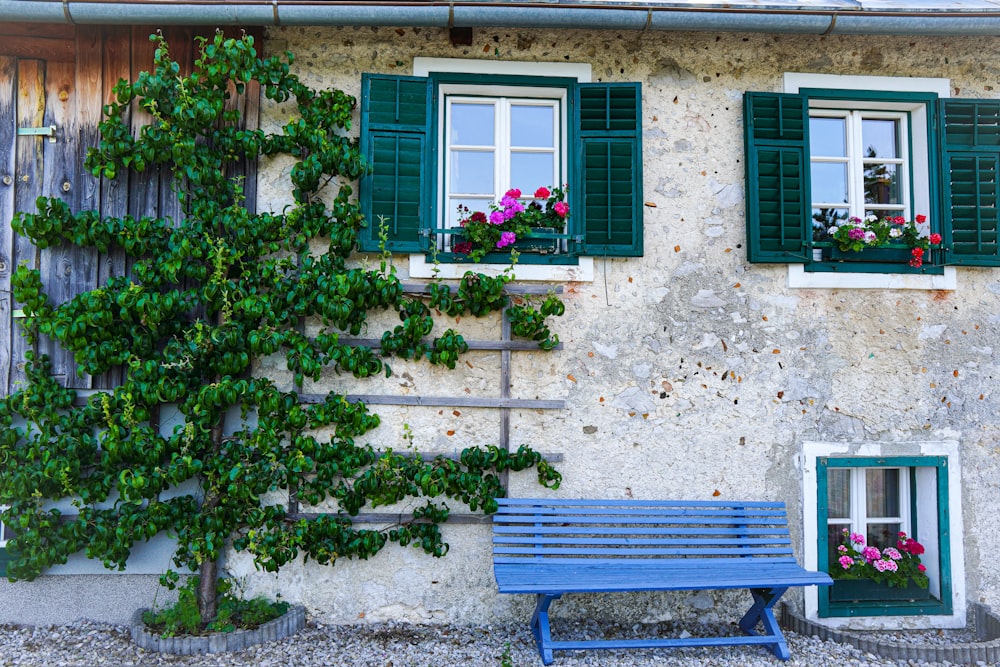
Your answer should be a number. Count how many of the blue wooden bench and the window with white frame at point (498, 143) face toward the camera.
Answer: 2

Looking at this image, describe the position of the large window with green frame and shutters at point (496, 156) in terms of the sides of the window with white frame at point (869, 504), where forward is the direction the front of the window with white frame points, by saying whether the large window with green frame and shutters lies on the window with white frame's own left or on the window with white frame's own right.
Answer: on the window with white frame's own right

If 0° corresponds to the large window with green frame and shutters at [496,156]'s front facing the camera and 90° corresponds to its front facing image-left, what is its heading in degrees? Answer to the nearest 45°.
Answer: approximately 0°

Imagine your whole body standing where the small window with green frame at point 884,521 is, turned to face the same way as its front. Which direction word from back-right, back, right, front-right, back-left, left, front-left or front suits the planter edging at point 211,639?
front-right

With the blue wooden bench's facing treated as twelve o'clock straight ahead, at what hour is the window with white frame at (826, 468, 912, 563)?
The window with white frame is roughly at 8 o'clock from the blue wooden bench.

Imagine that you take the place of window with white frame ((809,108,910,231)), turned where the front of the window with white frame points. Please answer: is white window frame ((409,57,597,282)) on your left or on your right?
on your right
